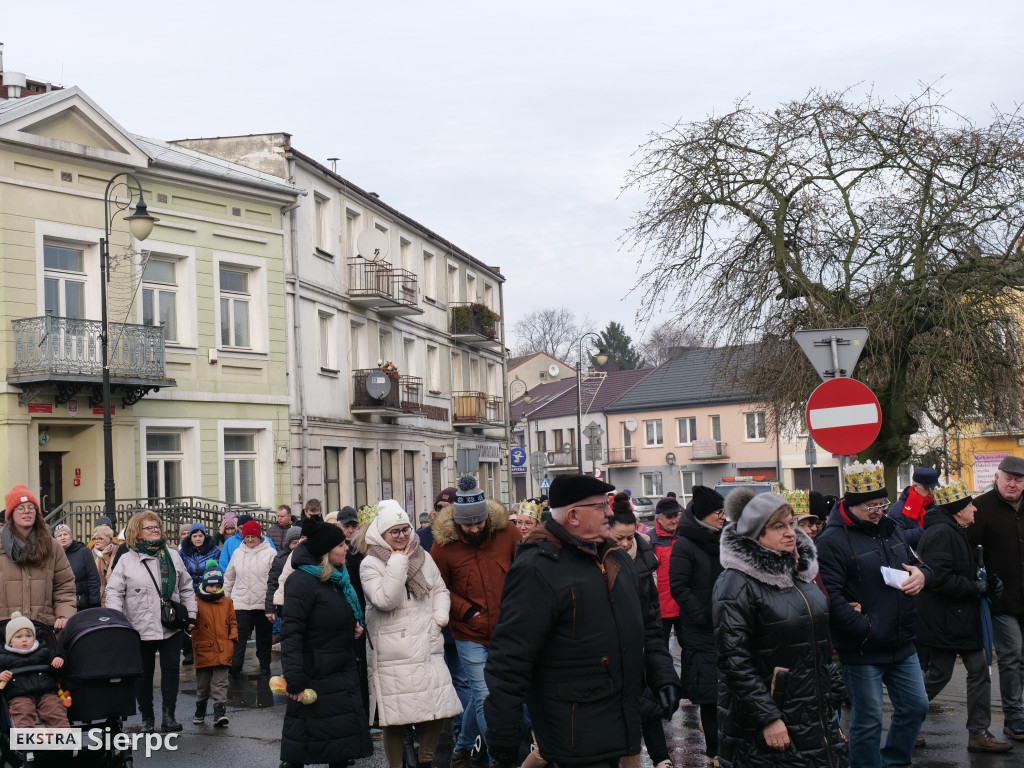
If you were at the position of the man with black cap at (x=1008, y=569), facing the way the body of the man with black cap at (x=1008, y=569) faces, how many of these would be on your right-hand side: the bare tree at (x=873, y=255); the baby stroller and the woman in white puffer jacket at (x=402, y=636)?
2

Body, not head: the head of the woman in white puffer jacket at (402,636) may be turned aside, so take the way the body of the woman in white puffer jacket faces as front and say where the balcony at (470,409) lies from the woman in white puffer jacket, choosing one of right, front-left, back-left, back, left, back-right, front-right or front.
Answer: back-left

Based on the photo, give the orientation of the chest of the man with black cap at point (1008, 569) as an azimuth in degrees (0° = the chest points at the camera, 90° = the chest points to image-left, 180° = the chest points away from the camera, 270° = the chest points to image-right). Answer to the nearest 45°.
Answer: approximately 315°

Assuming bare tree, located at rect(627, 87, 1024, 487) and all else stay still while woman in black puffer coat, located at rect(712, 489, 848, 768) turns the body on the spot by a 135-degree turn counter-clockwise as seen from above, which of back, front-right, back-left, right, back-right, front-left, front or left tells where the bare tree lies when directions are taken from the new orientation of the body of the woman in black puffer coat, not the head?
front

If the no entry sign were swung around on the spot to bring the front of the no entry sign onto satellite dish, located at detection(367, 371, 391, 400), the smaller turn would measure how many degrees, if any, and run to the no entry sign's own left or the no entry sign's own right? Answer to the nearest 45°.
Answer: approximately 135° to the no entry sign's own right
